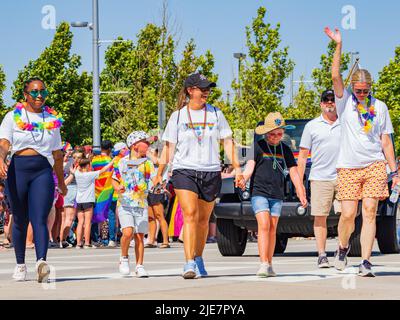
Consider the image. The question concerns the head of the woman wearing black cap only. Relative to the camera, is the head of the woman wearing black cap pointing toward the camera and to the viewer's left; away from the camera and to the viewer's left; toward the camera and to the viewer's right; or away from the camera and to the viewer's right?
toward the camera and to the viewer's right

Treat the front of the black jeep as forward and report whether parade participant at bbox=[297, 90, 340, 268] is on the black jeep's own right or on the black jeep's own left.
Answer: on the black jeep's own left

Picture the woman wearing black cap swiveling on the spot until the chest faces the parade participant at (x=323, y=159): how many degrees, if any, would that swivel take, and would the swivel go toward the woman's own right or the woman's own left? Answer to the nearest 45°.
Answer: approximately 135° to the woman's own left

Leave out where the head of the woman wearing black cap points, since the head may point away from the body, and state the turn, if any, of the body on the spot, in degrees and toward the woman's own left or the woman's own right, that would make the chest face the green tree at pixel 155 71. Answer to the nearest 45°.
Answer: approximately 180°

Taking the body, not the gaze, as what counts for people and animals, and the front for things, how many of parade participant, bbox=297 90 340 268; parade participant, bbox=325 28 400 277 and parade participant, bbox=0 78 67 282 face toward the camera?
3

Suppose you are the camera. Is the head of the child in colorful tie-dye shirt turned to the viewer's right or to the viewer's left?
to the viewer's right

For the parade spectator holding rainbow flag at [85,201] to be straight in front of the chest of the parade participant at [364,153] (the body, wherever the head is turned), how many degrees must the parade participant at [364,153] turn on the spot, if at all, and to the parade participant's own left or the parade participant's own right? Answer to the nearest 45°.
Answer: approximately 135° to the parade participant's own right

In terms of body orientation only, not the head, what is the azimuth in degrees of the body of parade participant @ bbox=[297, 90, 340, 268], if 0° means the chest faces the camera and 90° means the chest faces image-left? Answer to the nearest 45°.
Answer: approximately 0°

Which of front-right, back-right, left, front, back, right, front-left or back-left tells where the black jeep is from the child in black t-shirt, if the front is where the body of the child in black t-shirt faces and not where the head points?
back

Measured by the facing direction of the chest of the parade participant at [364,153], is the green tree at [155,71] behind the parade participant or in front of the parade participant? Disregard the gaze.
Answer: behind
